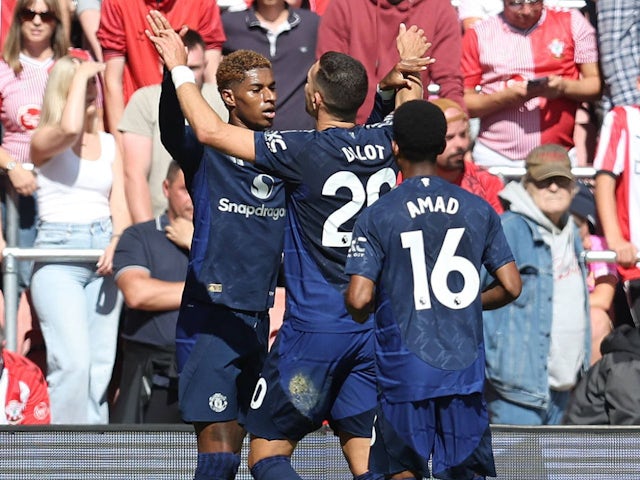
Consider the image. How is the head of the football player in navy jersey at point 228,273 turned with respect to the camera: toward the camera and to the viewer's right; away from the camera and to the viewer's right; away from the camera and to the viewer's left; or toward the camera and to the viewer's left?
toward the camera and to the viewer's right

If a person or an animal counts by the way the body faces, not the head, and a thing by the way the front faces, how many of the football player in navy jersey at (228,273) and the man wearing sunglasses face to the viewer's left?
0

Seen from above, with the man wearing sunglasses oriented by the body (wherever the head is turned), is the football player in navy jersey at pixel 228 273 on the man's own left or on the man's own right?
on the man's own right

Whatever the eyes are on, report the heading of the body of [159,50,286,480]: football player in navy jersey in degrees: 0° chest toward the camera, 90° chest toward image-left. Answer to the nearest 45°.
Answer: approximately 315°

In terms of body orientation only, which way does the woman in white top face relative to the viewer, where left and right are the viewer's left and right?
facing the viewer and to the right of the viewer

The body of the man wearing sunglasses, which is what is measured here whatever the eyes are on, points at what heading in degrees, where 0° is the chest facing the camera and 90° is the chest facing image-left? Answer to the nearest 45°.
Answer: approximately 315°

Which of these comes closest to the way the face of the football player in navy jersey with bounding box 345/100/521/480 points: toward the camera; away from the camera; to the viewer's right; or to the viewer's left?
away from the camera
